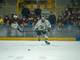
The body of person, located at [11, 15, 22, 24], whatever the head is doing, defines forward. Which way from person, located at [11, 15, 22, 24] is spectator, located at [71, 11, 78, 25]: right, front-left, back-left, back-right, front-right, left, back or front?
left

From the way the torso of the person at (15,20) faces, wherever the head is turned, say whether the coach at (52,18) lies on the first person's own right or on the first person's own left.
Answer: on the first person's own left

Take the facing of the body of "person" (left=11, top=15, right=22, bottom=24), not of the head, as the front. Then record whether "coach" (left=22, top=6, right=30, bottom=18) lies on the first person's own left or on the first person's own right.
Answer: on the first person's own left

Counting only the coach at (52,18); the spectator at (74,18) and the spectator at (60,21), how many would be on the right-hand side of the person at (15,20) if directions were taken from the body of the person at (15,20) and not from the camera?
0

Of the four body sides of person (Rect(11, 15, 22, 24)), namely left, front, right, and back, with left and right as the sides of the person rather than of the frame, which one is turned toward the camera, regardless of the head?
front

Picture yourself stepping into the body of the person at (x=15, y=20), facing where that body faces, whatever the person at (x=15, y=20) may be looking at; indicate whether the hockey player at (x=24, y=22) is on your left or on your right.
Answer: on your left

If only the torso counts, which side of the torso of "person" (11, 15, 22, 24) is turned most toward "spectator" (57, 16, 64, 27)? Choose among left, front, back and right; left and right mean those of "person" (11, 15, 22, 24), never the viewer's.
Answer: left
